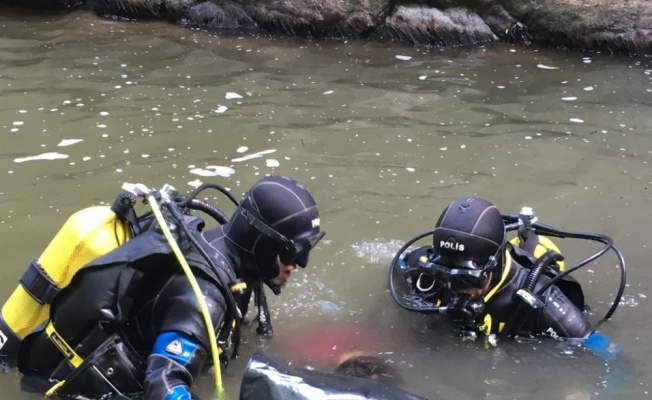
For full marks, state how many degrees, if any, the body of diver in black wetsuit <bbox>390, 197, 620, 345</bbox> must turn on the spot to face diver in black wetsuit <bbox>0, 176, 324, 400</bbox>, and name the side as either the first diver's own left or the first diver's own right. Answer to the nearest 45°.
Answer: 0° — they already face them

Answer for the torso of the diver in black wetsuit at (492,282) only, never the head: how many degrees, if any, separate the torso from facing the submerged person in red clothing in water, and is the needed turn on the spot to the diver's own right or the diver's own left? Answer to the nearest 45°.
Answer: approximately 45° to the diver's own right

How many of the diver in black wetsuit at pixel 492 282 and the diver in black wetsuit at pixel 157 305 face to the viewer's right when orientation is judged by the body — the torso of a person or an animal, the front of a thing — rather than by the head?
1

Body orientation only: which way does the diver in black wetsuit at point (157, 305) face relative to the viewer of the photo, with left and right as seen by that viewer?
facing to the right of the viewer

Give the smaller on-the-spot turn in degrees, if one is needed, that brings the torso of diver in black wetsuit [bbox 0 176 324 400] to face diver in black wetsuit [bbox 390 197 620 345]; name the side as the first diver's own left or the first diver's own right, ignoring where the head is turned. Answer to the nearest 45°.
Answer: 0° — they already face them

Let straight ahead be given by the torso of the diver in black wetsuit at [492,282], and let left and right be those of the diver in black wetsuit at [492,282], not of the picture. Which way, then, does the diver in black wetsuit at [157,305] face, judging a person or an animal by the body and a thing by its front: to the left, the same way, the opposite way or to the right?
the opposite way

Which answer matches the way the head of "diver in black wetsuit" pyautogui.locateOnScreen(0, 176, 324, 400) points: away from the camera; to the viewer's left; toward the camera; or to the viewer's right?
to the viewer's right
